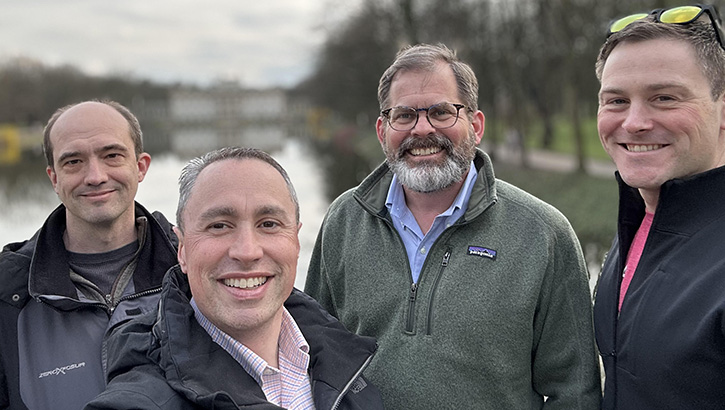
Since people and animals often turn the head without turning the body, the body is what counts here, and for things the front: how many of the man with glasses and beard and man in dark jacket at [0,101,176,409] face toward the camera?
2

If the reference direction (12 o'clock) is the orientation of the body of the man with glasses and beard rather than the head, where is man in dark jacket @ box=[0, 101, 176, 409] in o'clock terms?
The man in dark jacket is roughly at 3 o'clock from the man with glasses and beard.

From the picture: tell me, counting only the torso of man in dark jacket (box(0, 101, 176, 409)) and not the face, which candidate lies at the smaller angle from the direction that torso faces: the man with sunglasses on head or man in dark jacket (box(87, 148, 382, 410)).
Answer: the man in dark jacket

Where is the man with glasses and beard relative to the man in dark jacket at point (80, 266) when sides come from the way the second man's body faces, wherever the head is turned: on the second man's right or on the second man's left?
on the second man's left

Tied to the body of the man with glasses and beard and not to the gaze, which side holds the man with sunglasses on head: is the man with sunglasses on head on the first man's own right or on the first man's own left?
on the first man's own left

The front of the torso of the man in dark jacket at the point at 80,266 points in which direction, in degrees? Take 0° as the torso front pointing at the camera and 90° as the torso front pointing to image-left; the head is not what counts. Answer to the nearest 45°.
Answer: approximately 0°

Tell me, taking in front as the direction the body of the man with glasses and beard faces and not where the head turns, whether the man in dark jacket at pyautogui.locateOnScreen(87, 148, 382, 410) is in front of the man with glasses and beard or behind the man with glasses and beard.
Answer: in front

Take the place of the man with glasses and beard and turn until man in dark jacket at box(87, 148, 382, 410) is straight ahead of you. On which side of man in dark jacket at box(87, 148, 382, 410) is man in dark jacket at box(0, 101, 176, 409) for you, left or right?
right
